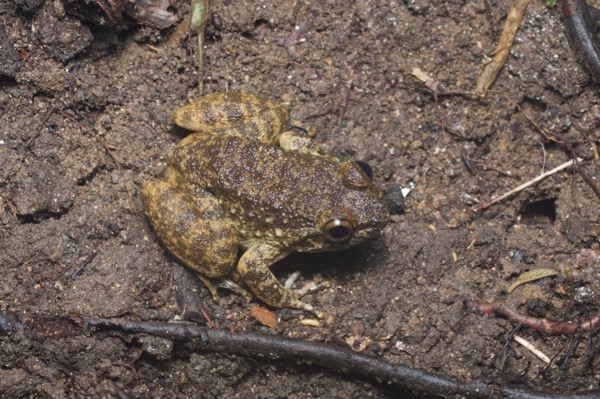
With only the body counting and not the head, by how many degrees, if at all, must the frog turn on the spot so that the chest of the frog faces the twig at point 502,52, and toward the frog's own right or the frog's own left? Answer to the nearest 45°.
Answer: approximately 45° to the frog's own left

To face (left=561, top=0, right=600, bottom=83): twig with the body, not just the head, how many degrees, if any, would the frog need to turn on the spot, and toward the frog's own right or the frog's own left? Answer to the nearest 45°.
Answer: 0° — it already faces it

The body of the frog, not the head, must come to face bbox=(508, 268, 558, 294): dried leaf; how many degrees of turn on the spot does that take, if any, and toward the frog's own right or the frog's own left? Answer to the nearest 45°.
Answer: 0° — it already faces it

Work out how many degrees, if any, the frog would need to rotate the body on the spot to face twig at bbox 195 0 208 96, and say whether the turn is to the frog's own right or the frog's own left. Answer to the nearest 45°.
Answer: approximately 90° to the frog's own left

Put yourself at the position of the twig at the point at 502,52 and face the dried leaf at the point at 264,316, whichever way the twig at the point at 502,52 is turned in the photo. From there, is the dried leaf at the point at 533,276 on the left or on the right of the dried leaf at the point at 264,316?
left

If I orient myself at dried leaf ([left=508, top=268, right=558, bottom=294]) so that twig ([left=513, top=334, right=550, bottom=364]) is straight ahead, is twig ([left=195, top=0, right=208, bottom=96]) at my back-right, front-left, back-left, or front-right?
back-right

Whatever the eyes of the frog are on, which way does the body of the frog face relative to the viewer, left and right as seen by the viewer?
facing to the right of the viewer

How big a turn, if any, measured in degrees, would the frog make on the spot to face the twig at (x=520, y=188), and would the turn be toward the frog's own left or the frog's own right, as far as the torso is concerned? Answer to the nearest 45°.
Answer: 0° — it already faces it
